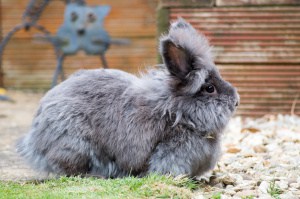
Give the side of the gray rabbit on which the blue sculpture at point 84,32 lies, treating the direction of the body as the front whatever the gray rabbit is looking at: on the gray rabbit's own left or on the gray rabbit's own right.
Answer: on the gray rabbit's own left

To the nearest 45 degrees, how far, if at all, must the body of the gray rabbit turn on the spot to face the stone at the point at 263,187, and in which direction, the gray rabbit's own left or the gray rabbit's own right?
approximately 45° to the gray rabbit's own right

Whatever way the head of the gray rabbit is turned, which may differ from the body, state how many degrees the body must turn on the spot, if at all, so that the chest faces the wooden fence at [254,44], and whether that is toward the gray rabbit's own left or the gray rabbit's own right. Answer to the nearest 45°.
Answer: approximately 45° to the gray rabbit's own left

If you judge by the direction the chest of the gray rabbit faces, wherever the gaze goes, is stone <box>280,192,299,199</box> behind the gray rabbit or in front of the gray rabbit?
in front

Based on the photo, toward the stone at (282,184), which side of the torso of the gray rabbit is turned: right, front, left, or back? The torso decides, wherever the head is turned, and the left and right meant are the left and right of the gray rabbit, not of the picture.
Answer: front

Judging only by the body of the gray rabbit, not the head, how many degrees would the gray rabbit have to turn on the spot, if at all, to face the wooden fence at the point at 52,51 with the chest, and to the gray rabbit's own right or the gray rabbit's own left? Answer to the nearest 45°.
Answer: approximately 90° to the gray rabbit's own left

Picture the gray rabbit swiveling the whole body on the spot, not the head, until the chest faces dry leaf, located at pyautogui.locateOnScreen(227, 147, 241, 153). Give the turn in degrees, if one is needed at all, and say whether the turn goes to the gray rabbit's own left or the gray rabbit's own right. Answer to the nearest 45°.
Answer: approximately 45° to the gray rabbit's own left

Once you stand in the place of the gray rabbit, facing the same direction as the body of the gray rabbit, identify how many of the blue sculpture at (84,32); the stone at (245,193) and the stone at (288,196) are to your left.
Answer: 1

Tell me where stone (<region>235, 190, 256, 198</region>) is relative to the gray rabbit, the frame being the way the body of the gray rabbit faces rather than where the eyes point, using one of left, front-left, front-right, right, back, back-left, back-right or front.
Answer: front-right

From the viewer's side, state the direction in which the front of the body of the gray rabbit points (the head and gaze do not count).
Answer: to the viewer's right

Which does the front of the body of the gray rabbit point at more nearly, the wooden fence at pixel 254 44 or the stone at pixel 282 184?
the stone

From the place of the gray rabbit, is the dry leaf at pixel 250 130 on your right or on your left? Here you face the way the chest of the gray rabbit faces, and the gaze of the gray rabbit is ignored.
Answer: on your left

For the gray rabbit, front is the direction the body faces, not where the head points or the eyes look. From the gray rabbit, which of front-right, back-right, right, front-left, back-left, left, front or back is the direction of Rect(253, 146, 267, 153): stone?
front-left
